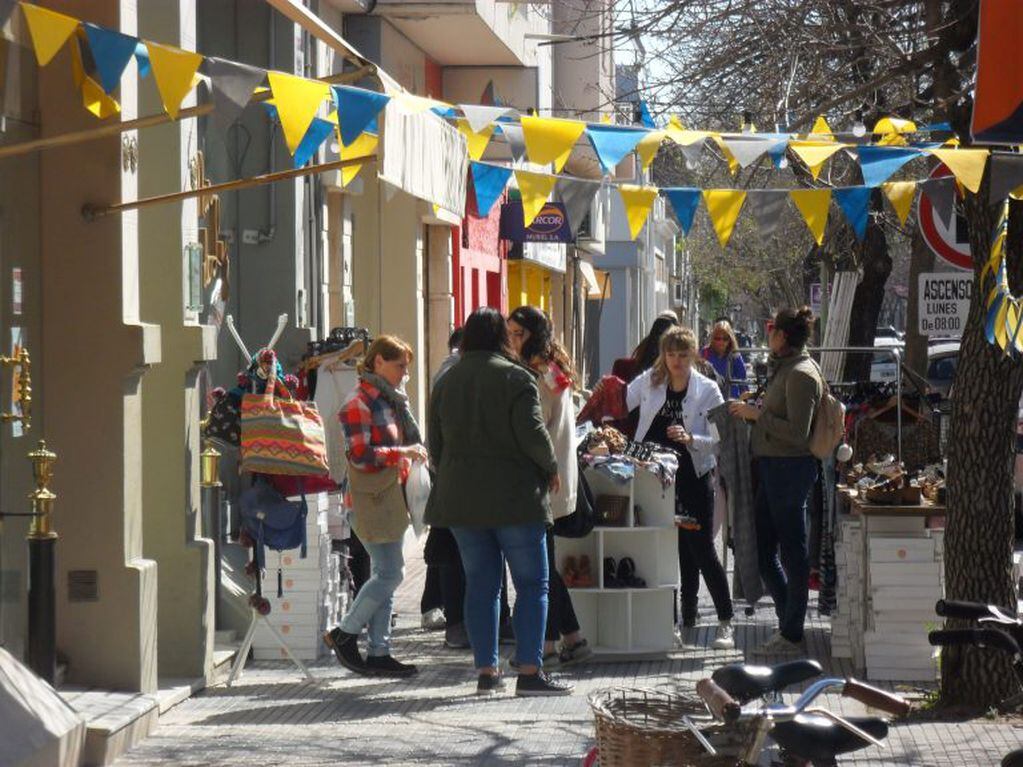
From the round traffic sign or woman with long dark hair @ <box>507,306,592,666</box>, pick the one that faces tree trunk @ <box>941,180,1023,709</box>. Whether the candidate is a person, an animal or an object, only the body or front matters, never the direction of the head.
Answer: the round traffic sign

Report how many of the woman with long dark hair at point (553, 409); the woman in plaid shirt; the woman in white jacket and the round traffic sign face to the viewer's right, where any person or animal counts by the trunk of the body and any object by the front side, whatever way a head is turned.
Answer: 1

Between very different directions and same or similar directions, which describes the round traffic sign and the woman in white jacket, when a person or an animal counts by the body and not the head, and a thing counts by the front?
same or similar directions

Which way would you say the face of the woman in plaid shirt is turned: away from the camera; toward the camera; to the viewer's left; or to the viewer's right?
to the viewer's right

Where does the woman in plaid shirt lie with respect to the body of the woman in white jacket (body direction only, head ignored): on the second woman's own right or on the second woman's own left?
on the second woman's own right

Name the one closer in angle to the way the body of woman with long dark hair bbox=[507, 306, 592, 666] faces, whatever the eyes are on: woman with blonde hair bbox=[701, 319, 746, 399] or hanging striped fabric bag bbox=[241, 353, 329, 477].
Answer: the hanging striped fabric bag

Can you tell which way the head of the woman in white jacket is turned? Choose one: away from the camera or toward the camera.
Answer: toward the camera

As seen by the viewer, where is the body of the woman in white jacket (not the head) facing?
toward the camera

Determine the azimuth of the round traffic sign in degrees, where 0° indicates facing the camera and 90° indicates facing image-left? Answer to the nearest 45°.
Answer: approximately 0°

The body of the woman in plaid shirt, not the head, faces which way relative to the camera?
to the viewer's right

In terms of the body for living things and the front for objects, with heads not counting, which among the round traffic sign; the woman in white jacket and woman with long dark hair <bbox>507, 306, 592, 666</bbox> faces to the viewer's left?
the woman with long dark hair

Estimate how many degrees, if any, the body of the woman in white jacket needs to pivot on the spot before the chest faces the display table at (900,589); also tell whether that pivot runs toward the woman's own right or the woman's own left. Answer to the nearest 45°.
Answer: approximately 45° to the woman's own left

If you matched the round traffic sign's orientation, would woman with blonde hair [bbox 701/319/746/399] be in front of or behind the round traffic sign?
behind
